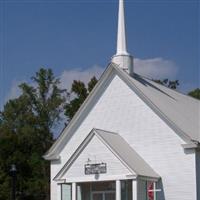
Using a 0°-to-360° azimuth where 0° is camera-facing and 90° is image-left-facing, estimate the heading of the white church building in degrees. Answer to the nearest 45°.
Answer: approximately 45°
